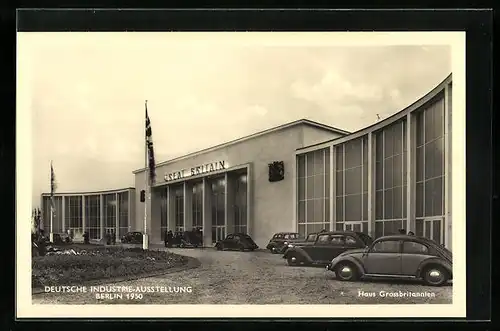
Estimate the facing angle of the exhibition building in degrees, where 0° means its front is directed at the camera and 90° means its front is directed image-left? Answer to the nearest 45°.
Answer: approximately 45°

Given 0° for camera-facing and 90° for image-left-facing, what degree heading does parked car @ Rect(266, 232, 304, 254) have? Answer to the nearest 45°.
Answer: approximately 45°

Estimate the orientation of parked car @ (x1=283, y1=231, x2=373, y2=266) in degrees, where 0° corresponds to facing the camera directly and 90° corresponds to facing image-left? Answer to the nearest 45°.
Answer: approximately 90°

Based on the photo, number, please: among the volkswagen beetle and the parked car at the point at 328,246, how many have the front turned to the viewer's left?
2

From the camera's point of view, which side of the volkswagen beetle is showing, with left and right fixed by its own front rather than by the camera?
left

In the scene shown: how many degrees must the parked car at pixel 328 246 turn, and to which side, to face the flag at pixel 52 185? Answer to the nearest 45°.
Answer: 0° — it already faces it
